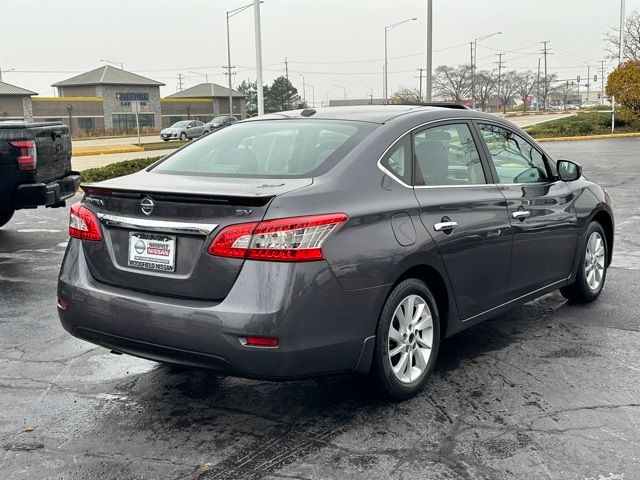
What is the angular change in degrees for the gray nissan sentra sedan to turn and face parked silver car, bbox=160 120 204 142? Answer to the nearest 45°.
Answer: approximately 45° to its left

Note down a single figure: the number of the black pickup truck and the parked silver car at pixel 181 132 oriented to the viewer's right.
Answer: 0

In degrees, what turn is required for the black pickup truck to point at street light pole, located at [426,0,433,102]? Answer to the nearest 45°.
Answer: approximately 90° to its right

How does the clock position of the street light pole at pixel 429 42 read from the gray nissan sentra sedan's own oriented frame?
The street light pole is roughly at 11 o'clock from the gray nissan sentra sedan.

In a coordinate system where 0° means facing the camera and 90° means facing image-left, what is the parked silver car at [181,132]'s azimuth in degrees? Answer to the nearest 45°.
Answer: approximately 45°

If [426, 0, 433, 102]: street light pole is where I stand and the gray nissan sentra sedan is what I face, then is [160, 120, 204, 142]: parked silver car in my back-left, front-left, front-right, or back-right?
back-right

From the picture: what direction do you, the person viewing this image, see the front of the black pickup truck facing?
facing away from the viewer and to the left of the viewer

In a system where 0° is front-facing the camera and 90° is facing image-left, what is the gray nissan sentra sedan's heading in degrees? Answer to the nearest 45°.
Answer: approximately 225°

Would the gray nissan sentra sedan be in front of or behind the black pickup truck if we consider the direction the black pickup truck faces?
behind

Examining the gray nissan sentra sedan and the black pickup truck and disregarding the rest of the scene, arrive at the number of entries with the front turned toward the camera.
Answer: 0

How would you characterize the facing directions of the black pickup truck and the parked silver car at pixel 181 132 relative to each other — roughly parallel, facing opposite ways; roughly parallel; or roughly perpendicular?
roughly perpendicular

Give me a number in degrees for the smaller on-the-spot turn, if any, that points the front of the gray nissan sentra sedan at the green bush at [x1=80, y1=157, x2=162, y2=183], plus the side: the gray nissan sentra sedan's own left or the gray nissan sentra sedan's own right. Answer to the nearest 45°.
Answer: approximately 45° to the gray nissan sentra sedan's own left

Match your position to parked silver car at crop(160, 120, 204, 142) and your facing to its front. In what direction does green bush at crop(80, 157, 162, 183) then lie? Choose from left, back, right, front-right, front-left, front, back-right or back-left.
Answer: front-left

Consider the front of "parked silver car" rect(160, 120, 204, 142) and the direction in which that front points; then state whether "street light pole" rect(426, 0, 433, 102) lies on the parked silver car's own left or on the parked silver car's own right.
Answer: on the parked silver car's own left
